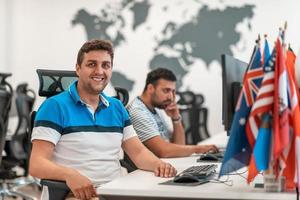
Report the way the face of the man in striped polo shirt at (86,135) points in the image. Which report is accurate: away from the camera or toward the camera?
toward the camera

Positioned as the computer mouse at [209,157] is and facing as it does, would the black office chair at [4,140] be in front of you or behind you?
behind

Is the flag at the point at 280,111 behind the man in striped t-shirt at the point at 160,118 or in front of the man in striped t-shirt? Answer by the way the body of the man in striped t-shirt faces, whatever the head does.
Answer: in front

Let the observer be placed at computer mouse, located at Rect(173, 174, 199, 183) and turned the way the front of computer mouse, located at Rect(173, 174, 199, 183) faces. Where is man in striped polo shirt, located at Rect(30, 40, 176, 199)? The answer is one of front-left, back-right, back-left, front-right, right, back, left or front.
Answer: back-left

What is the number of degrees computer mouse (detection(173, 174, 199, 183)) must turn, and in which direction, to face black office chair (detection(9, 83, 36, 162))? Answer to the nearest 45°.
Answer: approximately 135° to its left

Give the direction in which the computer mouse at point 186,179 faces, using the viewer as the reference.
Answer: facing to the right of the viewer

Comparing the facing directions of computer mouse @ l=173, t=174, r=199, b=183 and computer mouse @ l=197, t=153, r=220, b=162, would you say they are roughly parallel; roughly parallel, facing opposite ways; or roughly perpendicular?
roughly parallel

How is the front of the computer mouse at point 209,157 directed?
to the viewer's right
